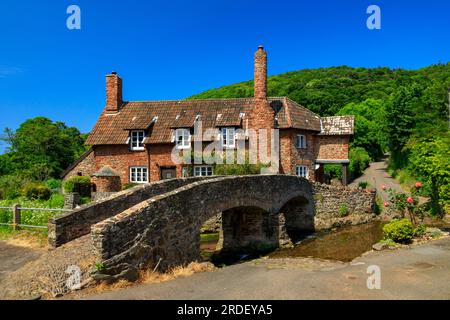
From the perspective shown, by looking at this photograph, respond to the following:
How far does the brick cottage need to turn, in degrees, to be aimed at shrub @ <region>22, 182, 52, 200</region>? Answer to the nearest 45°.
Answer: approximately 45° to its right

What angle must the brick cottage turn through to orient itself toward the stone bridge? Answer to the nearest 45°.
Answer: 0° — it already faces it

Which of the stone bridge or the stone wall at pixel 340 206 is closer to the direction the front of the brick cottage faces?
the stone bridge

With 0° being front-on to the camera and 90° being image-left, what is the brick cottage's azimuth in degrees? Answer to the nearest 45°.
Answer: approximately 0°

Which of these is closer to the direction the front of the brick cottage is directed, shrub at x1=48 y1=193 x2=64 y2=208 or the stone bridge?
the stone bridge

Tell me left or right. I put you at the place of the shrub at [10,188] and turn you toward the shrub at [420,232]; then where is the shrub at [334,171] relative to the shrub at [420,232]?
left

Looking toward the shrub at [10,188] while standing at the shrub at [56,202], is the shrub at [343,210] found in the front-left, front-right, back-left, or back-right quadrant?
back-right

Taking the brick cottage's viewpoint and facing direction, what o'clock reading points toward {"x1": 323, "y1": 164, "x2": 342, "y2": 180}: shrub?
The shrub is roughly at 8 o'clock from the brick cottage.

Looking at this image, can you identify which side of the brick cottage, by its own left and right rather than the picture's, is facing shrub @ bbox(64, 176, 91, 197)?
right

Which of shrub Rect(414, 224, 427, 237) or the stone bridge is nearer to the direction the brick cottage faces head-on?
the stone bridge
